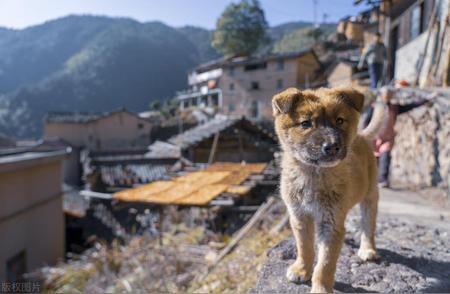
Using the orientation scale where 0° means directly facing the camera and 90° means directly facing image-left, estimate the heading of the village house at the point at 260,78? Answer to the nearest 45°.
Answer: approximately 45°

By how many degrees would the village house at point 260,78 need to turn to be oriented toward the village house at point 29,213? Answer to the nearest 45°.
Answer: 0° — it already faces it

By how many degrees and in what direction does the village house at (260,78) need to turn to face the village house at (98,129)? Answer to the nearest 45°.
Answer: approximately 90° to its right
